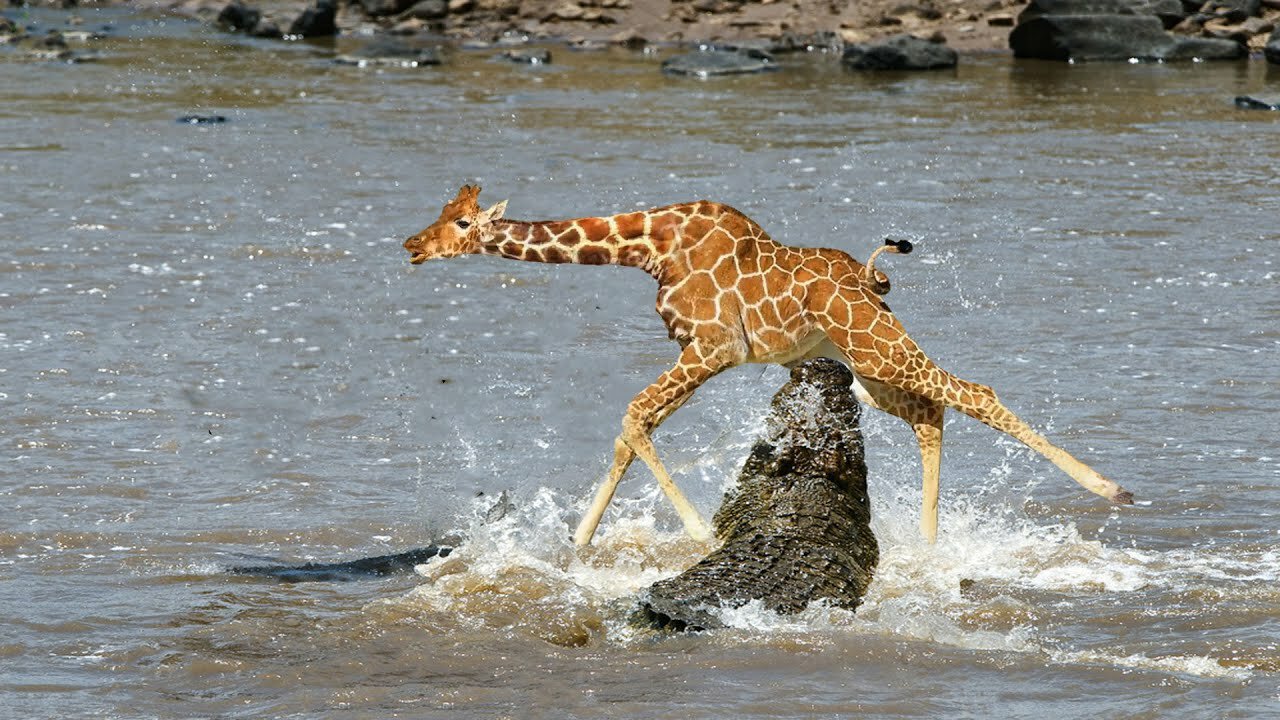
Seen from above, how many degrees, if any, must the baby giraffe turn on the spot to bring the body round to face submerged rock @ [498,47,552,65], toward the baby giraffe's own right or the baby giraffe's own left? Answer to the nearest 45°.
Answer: approximately 90° to the baby giraffe's own right

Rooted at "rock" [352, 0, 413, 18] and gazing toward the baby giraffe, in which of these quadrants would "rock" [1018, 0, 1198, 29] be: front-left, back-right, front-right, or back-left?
front-left

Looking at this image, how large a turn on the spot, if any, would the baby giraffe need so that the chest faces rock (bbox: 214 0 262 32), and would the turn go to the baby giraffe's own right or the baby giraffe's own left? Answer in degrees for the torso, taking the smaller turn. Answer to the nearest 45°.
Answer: approximately 90° to the baby giraffe's own right

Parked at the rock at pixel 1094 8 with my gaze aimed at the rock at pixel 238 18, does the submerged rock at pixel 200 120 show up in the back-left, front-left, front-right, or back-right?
front-left

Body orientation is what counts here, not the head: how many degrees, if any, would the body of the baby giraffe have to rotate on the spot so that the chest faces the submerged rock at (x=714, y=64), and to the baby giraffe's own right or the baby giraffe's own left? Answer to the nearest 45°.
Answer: approximately 90° to the baby giraffe's own right

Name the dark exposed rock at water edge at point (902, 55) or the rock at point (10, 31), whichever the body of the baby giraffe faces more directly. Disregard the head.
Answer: the rock

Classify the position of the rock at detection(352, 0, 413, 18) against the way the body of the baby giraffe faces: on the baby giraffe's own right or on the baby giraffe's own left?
on the baby giraffe's own right

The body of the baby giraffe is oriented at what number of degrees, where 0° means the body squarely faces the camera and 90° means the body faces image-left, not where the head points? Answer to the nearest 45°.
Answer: approximately 90°

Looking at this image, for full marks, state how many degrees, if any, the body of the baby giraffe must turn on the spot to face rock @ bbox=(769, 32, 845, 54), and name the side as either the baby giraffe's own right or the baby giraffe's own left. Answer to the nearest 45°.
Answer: approximately 90° to the baby giraffe's own right

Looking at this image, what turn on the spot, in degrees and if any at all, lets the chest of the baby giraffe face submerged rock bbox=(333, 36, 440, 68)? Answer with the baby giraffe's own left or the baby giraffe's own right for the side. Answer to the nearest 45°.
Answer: approximately 90° to the baby giraffe's own right

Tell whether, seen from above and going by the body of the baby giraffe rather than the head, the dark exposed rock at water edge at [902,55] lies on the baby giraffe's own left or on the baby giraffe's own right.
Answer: on the baby giraffe's own right

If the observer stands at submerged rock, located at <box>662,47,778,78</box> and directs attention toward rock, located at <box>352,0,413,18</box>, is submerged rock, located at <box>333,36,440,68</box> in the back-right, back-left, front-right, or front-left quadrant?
front-left

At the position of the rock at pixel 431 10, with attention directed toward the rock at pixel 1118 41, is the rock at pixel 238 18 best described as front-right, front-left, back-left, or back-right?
back-right

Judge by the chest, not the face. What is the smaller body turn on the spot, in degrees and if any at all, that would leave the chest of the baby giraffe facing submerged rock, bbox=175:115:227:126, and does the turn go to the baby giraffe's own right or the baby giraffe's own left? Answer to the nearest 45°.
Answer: approximately 45° to the baby giraffe's own right

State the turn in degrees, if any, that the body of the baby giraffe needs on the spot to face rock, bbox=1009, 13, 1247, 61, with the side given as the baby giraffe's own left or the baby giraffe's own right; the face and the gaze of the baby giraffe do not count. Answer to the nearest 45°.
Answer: approximately 90° to the baby giraffe's own right
